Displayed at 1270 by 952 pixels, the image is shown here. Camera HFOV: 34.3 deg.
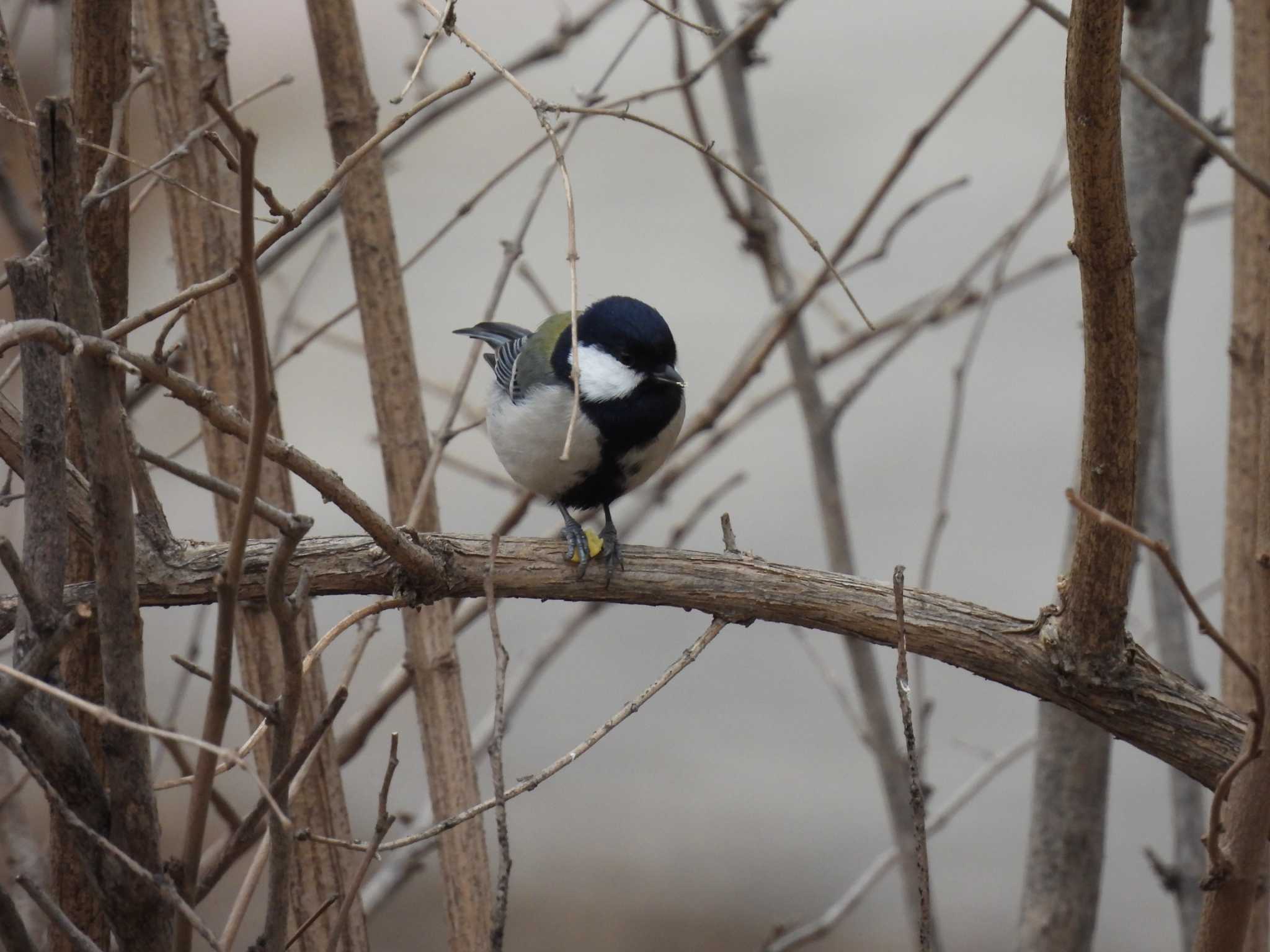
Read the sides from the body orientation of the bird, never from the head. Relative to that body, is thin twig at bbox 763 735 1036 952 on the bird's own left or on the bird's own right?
on the bird's own left

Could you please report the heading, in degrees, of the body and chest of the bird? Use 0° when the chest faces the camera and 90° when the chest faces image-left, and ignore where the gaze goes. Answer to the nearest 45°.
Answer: approximately 315°
